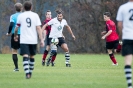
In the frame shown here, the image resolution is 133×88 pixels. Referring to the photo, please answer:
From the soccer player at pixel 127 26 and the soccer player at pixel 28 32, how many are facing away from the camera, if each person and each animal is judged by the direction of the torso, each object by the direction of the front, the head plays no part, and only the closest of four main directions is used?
2

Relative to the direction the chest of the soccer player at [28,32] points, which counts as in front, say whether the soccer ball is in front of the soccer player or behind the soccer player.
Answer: in front

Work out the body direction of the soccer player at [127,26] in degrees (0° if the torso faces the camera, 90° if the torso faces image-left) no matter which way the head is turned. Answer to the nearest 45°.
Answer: approximately 180°

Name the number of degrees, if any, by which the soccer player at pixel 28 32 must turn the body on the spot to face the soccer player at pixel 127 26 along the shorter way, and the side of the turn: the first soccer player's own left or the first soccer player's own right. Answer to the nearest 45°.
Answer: approximately 135° to the first soccer player's own right

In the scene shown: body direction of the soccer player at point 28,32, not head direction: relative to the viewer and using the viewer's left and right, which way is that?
facing away from the viewer

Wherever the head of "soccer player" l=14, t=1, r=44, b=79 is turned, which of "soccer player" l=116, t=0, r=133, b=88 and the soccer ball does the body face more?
the soccer ball

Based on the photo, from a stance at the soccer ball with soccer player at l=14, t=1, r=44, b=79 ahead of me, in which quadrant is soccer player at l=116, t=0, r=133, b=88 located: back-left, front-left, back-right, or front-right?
front-left
